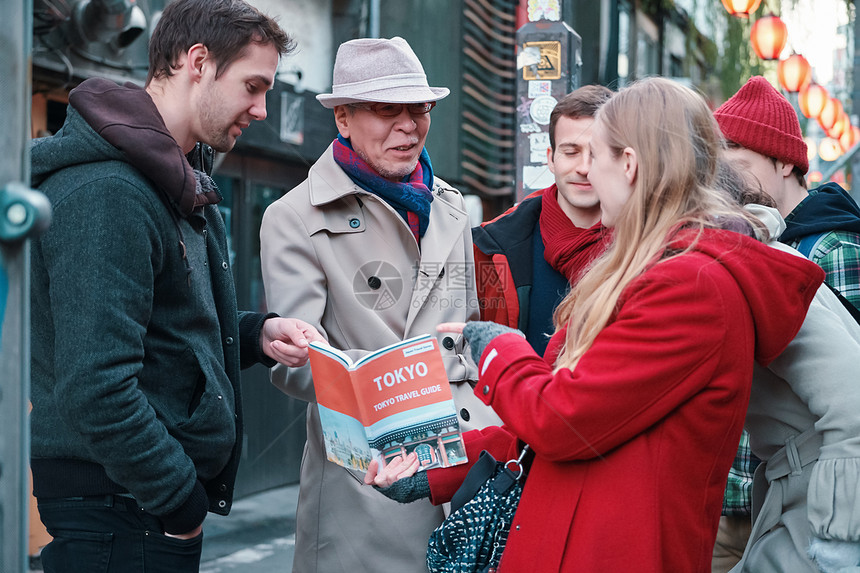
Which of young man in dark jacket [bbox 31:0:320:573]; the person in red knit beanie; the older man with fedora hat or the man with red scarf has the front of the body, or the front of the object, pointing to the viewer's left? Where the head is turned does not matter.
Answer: the person in red knit beanie

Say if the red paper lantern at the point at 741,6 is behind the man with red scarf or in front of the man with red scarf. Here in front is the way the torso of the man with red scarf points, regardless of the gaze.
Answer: behind

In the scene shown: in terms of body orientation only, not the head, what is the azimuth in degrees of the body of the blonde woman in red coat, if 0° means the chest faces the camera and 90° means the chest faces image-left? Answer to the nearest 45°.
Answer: approximately 90°

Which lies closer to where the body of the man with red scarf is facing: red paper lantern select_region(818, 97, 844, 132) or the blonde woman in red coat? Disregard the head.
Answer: the blonde woman in red coat

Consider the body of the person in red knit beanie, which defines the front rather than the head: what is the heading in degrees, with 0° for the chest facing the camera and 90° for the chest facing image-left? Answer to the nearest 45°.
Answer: approximately 90°

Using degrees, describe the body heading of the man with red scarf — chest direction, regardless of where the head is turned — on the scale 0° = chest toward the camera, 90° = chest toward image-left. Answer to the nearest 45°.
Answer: approximately 0°

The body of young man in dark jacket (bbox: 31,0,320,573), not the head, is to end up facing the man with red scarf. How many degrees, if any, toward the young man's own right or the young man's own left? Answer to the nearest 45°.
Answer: approximately 45° to the young man's own left

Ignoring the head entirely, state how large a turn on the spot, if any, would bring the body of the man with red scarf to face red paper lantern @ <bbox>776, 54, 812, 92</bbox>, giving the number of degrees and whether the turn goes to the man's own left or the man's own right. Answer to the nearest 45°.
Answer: approximately 180°

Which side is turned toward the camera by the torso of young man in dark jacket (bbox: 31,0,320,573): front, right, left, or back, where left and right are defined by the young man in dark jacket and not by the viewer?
right

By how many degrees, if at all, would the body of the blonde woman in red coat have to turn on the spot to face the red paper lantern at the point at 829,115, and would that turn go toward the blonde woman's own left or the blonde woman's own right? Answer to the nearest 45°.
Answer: approximately 90° to the blonde woman's own right

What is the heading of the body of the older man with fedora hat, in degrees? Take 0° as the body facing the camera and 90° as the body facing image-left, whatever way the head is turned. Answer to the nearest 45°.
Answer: approximately 315°
